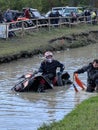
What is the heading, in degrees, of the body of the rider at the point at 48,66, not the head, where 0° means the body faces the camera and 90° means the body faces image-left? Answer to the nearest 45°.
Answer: approximately 0°

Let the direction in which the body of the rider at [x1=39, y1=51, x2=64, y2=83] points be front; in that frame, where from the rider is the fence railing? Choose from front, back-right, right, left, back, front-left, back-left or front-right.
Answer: back

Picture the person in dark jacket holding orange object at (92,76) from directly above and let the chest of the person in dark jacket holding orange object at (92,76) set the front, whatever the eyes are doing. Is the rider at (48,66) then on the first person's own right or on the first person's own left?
on the first person's own right

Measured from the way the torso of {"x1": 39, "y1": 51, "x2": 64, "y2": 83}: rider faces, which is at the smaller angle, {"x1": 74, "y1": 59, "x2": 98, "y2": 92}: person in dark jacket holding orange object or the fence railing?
the person in dark jacket holding orange object
